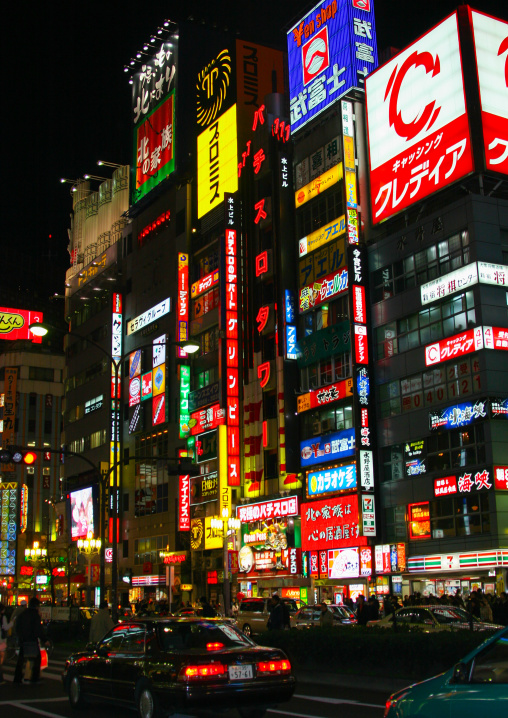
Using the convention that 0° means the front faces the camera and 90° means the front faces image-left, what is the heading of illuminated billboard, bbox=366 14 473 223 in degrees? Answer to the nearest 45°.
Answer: approximately 45°

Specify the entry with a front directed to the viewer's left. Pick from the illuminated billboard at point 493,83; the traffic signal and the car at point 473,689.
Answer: the car

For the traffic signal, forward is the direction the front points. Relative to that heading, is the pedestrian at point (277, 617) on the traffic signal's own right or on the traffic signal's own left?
on the traffic signal's own left

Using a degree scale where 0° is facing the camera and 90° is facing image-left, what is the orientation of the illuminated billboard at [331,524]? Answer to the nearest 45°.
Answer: approximately 45°
